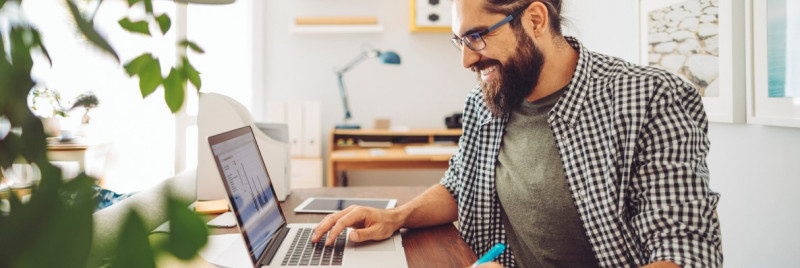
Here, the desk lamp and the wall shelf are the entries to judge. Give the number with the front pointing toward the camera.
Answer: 1

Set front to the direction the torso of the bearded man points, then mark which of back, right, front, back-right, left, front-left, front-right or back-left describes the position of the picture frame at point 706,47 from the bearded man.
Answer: back

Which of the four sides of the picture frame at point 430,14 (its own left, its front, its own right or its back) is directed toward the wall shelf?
right

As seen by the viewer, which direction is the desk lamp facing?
to the viewer's right

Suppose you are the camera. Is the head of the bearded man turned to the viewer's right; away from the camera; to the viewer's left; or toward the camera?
to the viewer's left

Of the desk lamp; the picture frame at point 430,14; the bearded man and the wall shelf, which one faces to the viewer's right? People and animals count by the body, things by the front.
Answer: the desk lamp

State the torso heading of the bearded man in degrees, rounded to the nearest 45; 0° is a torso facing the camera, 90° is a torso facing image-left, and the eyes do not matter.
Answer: approximately 45°

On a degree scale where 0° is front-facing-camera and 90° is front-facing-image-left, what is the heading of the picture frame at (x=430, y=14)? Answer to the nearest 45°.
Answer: approximately 0°
